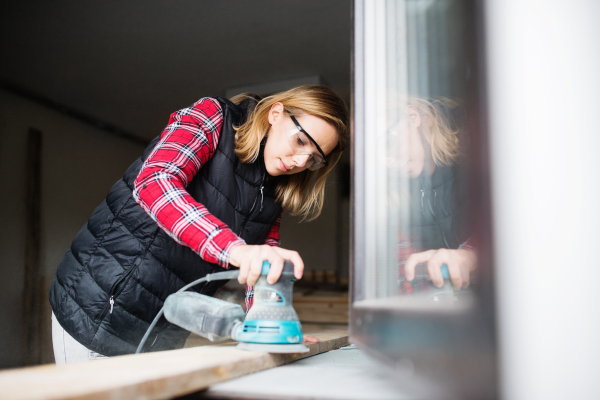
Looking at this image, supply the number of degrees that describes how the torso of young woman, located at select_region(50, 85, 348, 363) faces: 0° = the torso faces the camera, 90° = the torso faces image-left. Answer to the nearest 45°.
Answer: approximately 315°

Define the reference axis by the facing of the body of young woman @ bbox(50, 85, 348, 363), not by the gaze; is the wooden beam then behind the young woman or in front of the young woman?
behind

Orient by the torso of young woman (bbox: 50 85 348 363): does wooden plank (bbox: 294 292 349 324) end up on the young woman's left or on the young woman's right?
on the young woman's left

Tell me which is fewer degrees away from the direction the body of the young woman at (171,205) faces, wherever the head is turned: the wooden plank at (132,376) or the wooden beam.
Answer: the wooden plank

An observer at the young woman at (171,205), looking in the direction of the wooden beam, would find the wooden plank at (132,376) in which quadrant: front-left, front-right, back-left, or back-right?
back-left
